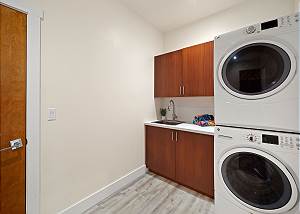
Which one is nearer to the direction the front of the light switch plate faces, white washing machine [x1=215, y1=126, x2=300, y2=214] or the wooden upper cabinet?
the white washing machine

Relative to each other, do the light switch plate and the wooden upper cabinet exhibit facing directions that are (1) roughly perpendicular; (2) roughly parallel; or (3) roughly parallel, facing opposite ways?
roughly perpendicular

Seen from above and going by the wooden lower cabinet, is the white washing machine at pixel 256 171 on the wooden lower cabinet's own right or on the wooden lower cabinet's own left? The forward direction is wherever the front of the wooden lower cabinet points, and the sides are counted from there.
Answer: on the wooden lower cabinet's own left

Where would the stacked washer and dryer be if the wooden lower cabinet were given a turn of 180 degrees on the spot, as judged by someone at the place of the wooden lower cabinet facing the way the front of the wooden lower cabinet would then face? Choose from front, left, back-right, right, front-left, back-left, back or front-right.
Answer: right

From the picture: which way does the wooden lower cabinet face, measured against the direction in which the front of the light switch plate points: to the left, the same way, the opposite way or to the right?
to the right

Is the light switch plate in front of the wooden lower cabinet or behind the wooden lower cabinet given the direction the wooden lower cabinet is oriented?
in front

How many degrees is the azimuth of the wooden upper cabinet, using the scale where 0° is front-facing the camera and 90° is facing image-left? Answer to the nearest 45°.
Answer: approximately 45°
